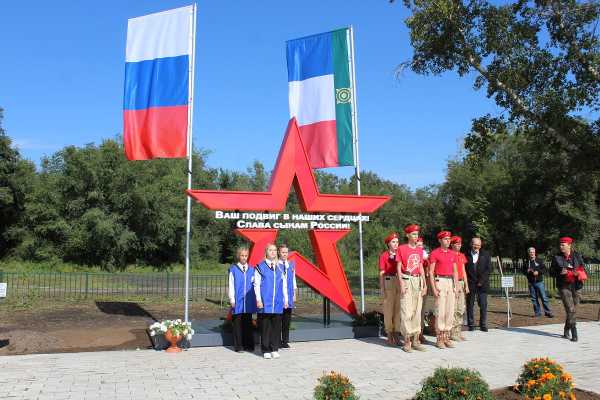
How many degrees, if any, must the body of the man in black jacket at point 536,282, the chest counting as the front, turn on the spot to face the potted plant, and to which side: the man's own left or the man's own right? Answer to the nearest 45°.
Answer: approximately 45° to the man's own right

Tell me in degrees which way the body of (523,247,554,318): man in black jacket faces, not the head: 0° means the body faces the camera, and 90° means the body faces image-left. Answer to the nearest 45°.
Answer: approximately 0°

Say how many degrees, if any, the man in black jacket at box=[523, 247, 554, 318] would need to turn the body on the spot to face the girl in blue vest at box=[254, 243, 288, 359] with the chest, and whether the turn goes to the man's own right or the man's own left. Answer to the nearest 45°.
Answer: approximately 45° to the man's own right

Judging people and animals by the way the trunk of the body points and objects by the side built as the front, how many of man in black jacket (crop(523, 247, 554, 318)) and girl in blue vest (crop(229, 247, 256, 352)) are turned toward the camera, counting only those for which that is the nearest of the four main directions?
2

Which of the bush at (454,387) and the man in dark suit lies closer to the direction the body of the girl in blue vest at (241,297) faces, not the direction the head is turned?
the bush

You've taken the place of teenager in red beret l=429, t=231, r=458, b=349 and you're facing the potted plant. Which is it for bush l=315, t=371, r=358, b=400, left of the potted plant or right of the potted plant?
left

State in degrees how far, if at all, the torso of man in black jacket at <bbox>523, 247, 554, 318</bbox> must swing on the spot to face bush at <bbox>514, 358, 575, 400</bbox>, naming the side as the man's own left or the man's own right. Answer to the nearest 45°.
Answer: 0° — they already face it

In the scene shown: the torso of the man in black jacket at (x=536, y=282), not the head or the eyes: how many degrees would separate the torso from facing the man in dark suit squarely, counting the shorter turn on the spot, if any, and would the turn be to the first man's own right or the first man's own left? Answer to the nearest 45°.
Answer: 0° — they already face them

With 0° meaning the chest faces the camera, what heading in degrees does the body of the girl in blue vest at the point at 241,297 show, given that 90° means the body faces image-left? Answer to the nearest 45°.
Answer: approximately 0°

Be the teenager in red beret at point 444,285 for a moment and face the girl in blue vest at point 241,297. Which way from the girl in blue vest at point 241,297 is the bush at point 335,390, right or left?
left

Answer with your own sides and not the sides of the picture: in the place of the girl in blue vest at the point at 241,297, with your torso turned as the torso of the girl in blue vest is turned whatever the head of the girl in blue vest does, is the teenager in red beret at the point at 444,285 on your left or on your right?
on your left
